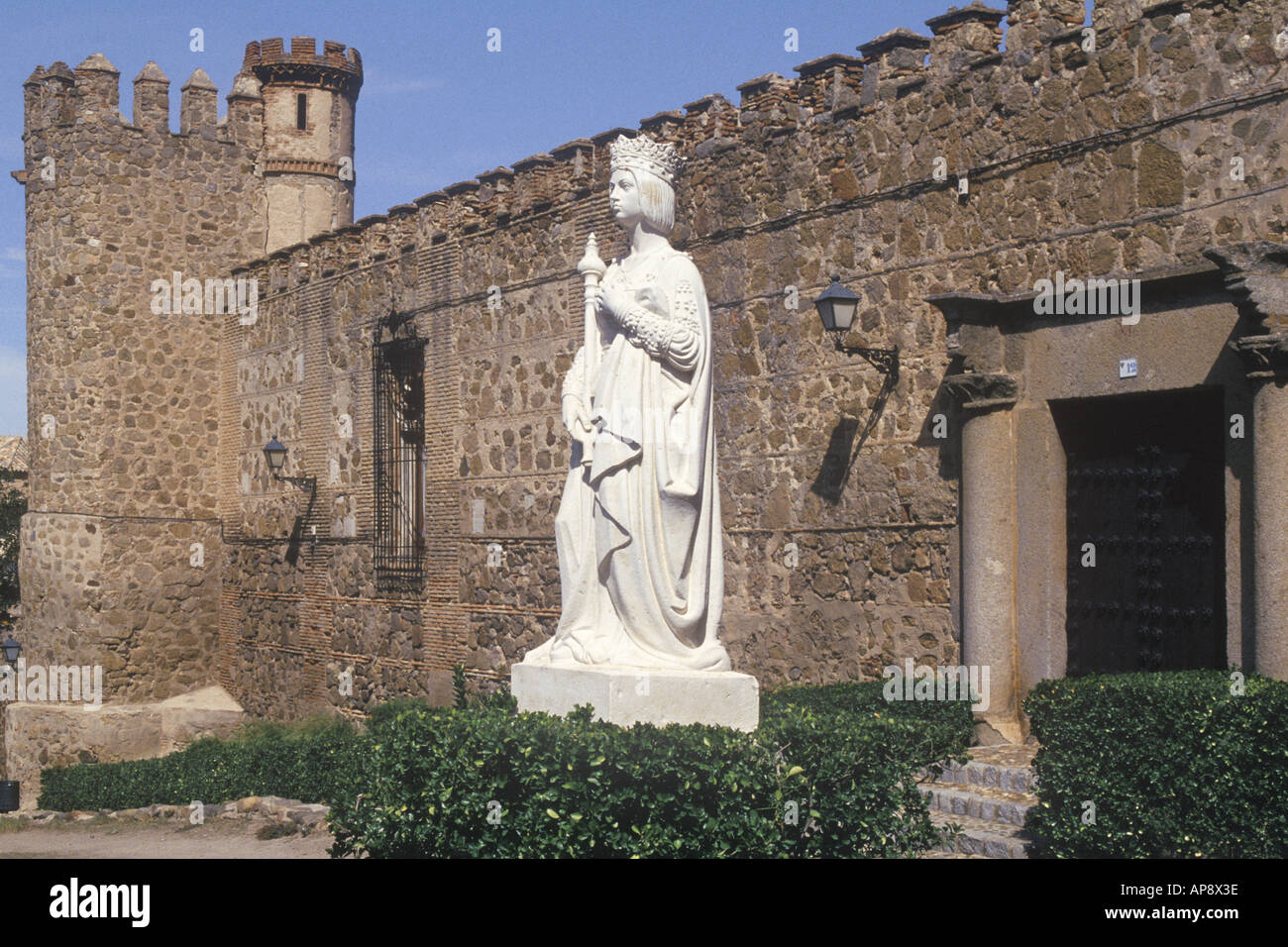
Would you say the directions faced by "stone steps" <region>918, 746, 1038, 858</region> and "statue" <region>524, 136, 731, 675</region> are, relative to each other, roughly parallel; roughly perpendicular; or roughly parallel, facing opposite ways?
roughly parallel

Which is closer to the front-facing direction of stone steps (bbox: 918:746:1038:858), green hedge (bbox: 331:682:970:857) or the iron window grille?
the green hedge

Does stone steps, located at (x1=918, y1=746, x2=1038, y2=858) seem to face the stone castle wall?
no

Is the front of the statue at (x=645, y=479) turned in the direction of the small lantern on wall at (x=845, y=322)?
no

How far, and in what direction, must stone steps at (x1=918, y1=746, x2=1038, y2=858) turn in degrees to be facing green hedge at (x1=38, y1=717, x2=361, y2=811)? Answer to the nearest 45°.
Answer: approximately 90° to its right

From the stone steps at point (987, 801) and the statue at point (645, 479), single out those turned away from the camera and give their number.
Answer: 0

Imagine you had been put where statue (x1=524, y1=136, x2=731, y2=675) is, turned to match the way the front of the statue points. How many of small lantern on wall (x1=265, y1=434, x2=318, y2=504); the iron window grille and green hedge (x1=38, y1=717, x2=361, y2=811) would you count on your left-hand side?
0

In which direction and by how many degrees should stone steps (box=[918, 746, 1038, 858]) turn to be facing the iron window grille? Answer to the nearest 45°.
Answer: approximately 90° to its right

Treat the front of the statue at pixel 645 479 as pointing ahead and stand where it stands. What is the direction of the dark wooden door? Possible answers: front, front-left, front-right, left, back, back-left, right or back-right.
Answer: back

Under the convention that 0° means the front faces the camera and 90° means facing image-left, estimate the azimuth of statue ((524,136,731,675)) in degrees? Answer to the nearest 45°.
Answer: approximately 45°

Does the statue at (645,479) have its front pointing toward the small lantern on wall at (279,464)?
no

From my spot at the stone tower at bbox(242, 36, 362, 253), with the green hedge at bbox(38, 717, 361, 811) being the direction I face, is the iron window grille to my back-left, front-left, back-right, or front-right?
front-left

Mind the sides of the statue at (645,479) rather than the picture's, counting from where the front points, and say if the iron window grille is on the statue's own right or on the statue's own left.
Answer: on the statue's own right

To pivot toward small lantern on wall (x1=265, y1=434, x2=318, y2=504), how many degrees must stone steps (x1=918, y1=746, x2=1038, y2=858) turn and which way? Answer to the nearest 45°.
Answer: approximately 90° to its right

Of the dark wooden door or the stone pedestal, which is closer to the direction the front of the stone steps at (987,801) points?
the stone pedestal

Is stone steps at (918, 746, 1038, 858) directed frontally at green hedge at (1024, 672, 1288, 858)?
no
